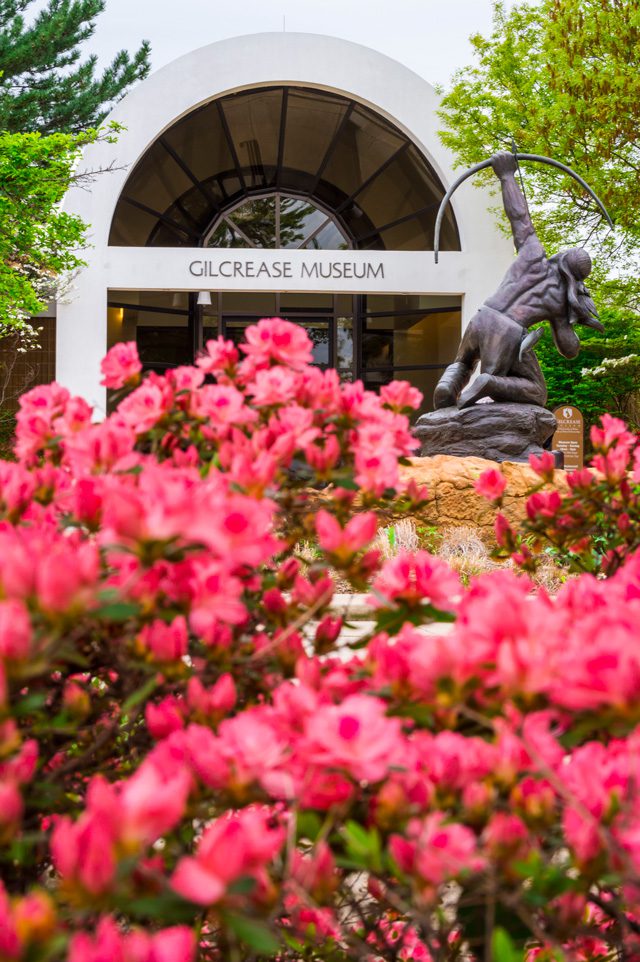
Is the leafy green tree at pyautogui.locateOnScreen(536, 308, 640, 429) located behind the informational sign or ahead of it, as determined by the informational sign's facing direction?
behind

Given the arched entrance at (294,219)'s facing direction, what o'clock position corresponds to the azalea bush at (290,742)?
The azalea bush is roughly at 12 o'clock from the arched entrance.

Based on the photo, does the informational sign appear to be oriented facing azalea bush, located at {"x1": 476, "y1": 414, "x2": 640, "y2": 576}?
yes

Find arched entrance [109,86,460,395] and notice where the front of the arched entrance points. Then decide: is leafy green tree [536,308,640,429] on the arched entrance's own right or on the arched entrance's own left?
on the arched entrance's own left

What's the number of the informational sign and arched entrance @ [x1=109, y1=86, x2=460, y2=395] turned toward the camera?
2

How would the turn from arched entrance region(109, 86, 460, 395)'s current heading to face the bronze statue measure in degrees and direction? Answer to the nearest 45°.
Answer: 0° — it already faces it

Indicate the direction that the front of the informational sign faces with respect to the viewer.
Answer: facing the viewer

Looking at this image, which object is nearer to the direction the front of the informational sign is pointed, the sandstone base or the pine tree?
the sandstone base
